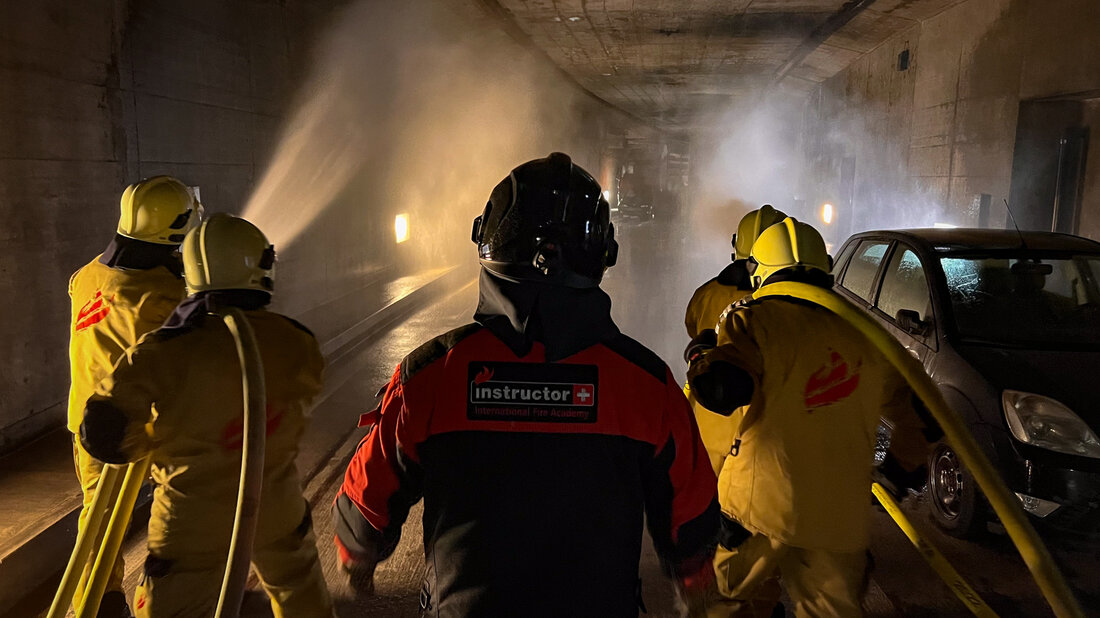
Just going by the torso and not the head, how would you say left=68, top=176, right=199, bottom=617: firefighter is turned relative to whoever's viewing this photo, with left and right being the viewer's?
facing away from the viewer and to the right of the viewer

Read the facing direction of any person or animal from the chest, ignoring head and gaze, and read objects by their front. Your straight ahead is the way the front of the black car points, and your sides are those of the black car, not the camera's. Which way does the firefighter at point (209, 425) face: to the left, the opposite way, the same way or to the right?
the opposite way

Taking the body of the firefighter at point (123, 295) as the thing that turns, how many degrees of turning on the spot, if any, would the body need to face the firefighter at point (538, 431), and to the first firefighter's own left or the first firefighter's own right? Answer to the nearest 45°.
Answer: approximately 135° to the first firefighter's own right

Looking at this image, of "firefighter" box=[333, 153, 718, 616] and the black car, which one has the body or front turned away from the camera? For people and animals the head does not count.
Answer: the firefighter

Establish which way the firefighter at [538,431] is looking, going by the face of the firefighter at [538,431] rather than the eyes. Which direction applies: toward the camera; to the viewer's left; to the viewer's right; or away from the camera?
away from the camera

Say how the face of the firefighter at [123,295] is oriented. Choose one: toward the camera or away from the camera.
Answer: away from the camera

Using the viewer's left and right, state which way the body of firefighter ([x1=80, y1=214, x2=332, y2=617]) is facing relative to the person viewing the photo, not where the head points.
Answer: facing away from the viewer

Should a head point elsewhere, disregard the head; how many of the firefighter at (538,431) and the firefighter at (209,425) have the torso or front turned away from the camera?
2

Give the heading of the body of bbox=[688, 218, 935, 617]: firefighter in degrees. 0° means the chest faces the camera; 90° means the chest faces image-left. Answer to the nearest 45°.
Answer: approximately 135°

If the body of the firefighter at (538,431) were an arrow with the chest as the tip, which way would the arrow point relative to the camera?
away from the camera

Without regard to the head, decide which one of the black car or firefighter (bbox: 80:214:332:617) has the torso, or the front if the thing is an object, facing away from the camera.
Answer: the firefighter

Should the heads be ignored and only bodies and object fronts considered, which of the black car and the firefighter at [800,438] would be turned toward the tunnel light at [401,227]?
the firefighter
